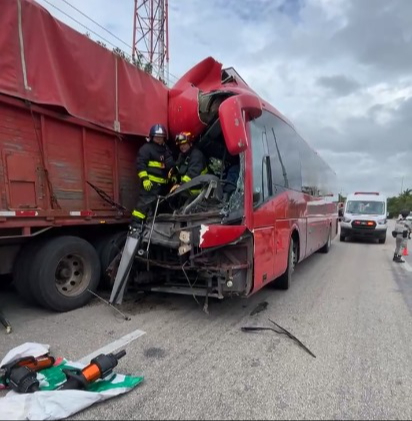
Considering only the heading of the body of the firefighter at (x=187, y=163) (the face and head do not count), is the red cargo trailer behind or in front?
in front

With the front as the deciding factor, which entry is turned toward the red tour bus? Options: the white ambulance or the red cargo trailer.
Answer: the white ambulance

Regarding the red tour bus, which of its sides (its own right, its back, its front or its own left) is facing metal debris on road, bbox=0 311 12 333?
front

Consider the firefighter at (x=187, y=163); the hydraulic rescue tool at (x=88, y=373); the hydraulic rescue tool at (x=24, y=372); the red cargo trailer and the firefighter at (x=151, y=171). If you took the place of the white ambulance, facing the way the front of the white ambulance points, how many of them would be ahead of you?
5

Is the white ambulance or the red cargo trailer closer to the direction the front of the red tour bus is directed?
the red cargo trailer

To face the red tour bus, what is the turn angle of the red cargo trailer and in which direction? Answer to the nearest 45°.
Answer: approximately 135° to its left
